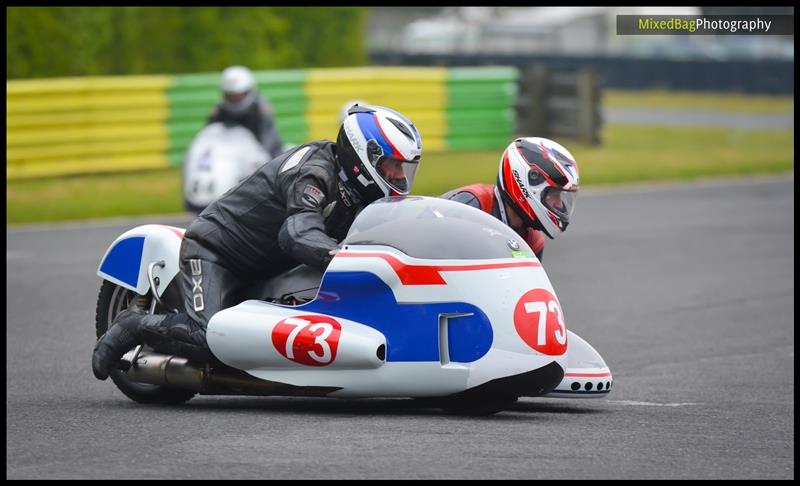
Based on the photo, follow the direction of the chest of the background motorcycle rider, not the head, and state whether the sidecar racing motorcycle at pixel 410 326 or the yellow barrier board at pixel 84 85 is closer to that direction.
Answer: the sidecar racing motorcycle

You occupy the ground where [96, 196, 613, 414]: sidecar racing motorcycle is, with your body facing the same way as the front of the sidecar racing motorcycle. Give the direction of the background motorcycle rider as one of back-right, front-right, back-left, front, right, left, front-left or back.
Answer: back-left

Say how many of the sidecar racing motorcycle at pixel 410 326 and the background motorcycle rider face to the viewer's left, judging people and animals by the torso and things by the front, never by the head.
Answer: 0

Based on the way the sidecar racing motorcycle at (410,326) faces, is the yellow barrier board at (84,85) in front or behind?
behind

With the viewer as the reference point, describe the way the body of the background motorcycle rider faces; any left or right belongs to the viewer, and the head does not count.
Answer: facing the viewer

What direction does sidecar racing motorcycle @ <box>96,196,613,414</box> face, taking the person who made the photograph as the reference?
facing the viewer and to the right of the viewer

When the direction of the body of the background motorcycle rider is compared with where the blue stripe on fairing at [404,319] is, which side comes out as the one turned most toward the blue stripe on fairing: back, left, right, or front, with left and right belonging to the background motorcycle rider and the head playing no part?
front

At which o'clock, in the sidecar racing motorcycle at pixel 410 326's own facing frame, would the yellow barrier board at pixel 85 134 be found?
The yellow barrier board is roughly at 7 o'clock from the sidecar racing motorcycle.
